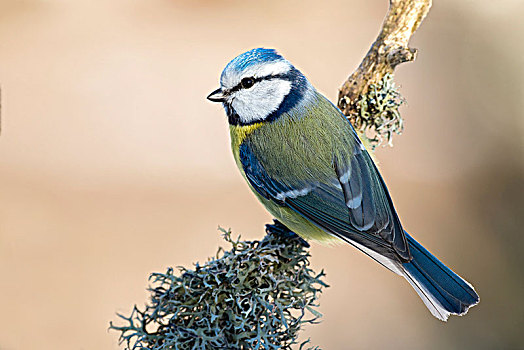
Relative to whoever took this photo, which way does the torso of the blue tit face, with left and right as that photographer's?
facing away from the viewer and to the left of the viewer
